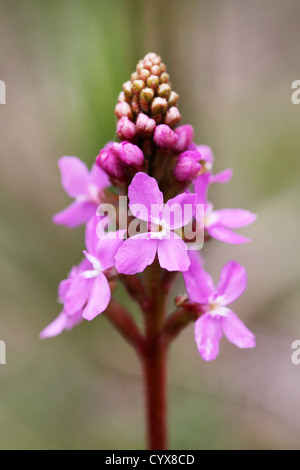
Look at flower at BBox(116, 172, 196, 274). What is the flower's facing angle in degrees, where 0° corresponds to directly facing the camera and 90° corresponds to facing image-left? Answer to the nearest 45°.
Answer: approximately 0°
